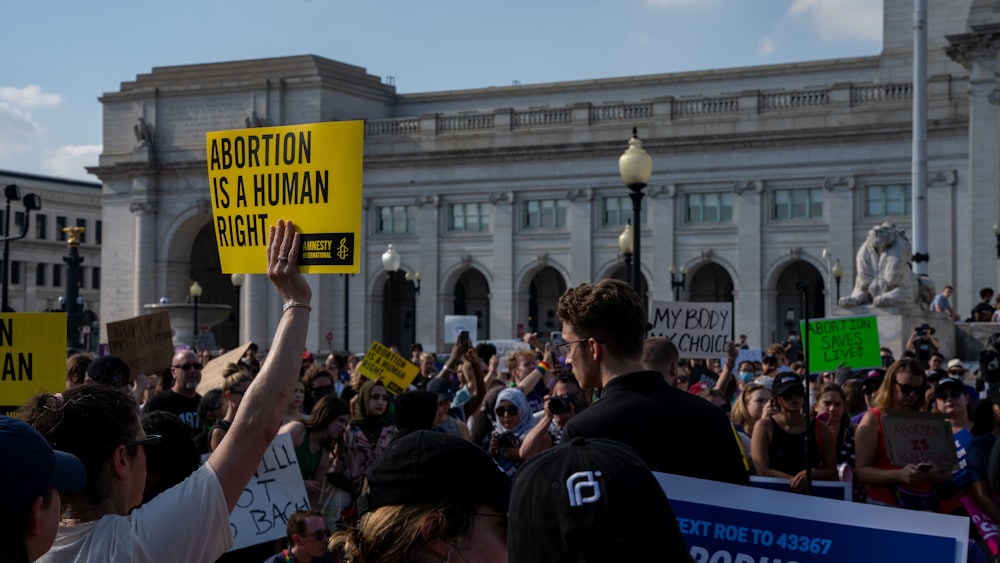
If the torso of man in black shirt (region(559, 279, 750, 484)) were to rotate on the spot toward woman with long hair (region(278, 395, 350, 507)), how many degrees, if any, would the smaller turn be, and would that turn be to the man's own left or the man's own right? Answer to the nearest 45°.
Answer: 0° — they already face them

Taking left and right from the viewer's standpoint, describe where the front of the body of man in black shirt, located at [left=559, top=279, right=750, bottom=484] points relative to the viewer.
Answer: facing away from the viewer and to the left of the viewer

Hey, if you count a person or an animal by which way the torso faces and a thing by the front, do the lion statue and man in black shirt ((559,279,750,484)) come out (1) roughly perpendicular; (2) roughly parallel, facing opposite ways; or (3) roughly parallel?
roughly perpendicular

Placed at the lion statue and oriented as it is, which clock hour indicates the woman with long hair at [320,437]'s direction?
The woman with long hair is roughly at 11 o'clock from the lion statue.

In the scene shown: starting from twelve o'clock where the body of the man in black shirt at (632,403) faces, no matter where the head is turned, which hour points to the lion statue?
The lion statue is roughly at 2 o'clock from the man in black shirt.

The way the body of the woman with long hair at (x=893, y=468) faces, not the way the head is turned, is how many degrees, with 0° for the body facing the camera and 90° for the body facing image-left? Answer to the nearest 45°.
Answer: approximately 315°

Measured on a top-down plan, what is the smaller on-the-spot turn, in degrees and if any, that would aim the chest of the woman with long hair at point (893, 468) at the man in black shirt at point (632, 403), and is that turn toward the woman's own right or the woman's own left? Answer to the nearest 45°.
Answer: approximately 45° to the woman's own right

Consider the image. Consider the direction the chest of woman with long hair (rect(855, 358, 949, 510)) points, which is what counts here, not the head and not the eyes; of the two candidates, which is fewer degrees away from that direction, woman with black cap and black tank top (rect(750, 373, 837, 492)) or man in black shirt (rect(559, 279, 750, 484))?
the man in black shirt

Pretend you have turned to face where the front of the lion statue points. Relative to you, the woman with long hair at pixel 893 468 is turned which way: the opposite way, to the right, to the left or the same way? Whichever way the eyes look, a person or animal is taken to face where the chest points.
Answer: to the left
